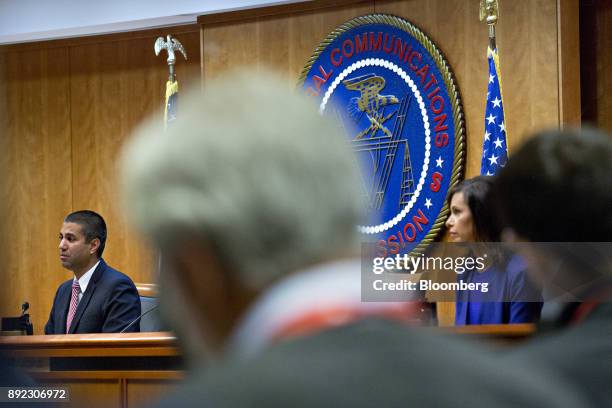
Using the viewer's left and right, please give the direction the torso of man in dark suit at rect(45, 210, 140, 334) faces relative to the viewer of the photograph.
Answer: facing the viewer and to the left of the viewer

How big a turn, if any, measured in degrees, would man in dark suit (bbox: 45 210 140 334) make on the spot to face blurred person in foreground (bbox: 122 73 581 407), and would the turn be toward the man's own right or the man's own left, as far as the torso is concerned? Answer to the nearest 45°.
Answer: approximately 45° to the man's own left

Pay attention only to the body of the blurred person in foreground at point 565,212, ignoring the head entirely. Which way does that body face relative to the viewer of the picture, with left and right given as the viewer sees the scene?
facing away from the viewer and to the left of the viewer

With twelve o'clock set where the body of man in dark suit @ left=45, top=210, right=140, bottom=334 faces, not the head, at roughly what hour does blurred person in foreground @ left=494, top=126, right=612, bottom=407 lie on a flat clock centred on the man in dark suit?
The blurred person in foreground is roughly at 10 o'clock from the man in dark suit.

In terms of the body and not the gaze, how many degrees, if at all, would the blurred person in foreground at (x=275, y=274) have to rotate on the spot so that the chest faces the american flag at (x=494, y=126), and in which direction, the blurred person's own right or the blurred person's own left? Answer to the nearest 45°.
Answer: approximately 45° to the blurred person's own right

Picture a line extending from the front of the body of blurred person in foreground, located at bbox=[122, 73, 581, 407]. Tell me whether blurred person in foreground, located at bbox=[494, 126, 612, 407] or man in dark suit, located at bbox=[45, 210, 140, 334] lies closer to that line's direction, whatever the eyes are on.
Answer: the man in dark suit

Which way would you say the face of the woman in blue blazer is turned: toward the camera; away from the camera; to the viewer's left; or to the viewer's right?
to the viewer's left

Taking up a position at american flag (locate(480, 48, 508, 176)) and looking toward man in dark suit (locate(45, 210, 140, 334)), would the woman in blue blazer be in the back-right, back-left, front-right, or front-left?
front-left

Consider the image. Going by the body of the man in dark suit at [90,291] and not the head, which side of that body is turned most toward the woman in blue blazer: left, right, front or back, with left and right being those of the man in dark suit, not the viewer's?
left

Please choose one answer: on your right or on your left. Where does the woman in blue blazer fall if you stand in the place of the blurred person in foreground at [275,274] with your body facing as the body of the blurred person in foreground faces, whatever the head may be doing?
on your right

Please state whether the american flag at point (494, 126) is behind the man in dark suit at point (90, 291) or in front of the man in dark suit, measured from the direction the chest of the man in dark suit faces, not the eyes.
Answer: behind

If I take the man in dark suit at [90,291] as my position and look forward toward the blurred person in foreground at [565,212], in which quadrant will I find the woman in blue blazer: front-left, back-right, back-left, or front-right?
front-left

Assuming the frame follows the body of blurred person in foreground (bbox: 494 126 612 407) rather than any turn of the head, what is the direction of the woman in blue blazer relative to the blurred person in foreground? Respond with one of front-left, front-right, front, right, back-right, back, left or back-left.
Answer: front-right

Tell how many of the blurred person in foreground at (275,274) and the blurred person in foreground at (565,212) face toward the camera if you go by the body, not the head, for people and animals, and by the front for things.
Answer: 0

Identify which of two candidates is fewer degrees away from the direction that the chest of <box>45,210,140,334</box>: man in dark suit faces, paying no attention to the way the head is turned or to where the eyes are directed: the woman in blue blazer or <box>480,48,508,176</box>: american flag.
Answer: the woman in blue blazer
